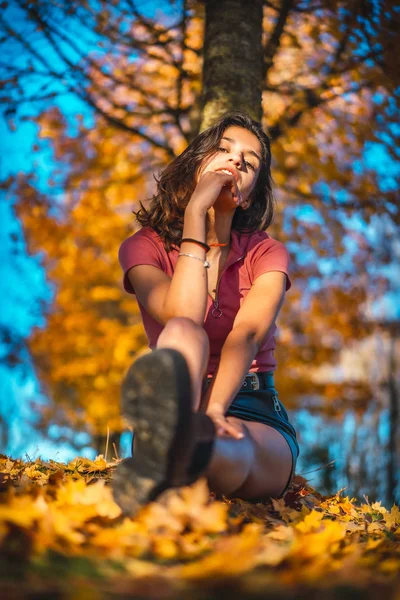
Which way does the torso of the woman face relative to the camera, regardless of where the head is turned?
toward the camera

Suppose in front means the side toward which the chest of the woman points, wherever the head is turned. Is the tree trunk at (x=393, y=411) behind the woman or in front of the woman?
behind
